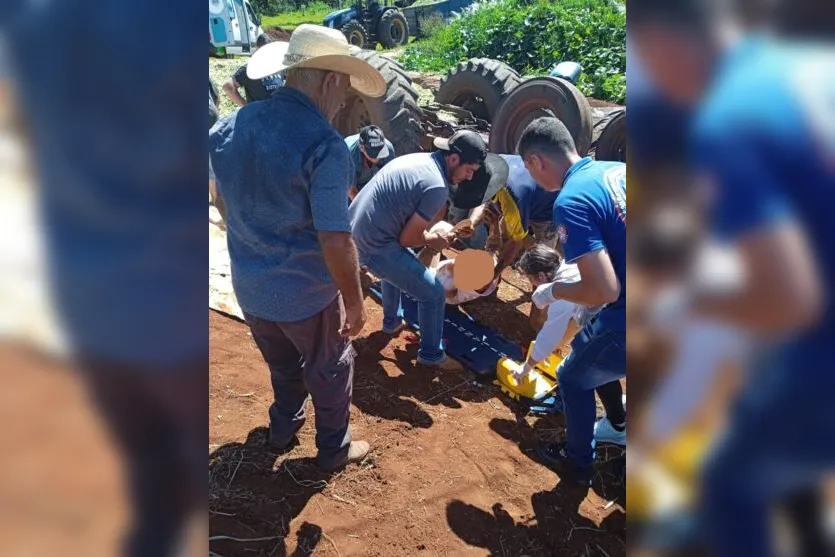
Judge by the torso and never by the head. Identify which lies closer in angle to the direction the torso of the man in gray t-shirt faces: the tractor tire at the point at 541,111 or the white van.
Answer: the tractor tire

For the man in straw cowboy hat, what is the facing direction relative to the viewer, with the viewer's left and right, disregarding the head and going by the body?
facing away from the viewer and to the right of the viewer

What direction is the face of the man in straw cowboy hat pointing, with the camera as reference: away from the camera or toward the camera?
away from the camera

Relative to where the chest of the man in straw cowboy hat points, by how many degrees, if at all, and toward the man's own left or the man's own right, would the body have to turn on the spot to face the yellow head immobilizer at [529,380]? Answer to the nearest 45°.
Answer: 0° — they already face it

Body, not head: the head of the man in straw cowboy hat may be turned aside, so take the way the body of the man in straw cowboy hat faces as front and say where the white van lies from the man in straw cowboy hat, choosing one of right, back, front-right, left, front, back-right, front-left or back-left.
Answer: front-left

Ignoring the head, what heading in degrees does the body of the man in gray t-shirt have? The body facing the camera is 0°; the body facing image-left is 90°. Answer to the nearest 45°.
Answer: approximately 270°
